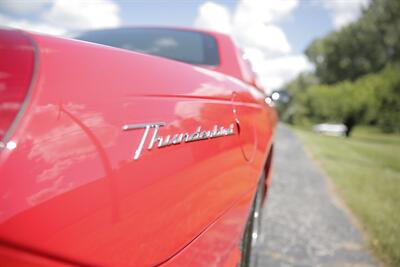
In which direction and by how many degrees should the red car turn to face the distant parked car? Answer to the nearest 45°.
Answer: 0° — it already faces it

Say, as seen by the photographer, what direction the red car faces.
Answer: facing away from the viewer and to the right of the viewer
